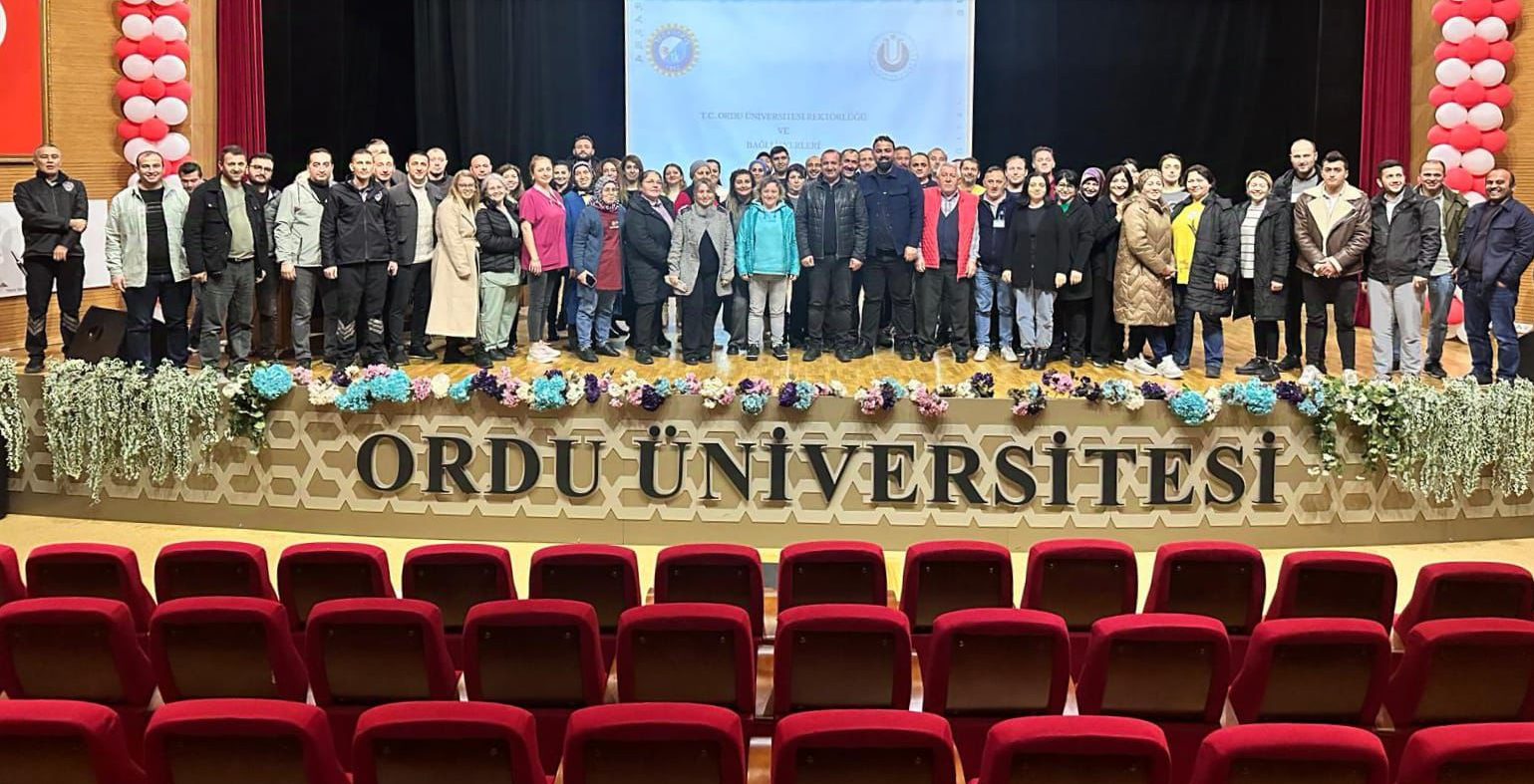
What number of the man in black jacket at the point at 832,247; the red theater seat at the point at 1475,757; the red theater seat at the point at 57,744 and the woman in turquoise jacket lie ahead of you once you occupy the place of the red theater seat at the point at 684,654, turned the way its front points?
2

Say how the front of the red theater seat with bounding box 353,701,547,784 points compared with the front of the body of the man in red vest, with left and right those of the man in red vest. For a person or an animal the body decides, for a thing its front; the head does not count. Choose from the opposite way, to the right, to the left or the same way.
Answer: the opposite way

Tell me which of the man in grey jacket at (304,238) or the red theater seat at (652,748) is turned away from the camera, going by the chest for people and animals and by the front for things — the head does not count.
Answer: the red theater seat

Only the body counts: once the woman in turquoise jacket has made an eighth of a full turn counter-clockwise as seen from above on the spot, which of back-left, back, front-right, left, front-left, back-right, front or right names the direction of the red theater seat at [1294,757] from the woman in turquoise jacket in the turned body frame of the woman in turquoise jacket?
front-right

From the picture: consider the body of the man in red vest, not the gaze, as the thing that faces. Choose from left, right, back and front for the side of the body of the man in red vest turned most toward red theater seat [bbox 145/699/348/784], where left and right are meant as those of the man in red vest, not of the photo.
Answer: front

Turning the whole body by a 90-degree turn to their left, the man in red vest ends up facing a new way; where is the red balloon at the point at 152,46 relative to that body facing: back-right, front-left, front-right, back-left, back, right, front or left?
back

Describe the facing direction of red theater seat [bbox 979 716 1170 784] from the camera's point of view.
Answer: facing away from the viewer

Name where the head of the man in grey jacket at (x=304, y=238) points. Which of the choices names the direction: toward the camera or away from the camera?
toward the camera

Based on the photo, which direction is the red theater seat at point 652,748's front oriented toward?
away from the camera

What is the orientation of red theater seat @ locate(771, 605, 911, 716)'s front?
away from the camera

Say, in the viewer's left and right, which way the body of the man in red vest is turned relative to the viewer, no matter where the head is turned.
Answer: facing the viewer

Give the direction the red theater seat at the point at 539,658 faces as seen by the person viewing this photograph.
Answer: facing away from the viewer

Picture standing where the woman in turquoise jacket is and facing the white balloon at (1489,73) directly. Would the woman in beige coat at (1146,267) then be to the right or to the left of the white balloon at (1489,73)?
right

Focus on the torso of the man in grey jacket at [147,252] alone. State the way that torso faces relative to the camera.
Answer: toward the camera

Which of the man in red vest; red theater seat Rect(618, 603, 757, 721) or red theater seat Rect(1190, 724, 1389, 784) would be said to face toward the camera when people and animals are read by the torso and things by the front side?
the man in red vest

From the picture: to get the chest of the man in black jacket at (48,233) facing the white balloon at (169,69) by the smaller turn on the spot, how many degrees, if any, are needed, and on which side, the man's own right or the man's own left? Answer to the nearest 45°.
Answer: approximately 180°

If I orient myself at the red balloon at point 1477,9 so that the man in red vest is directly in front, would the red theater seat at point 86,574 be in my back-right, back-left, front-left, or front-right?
front-left
